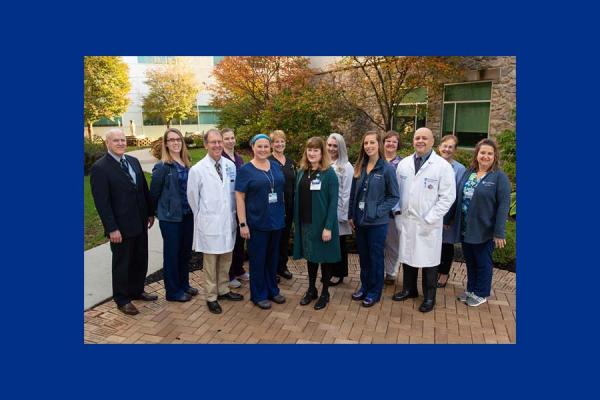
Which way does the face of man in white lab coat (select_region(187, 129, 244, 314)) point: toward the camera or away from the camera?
toward the camera

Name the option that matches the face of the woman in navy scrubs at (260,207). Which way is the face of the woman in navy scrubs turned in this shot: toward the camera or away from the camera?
toward the camera

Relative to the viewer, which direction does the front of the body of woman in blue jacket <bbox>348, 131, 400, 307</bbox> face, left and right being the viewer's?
facing the viewer and to the left of the viewer

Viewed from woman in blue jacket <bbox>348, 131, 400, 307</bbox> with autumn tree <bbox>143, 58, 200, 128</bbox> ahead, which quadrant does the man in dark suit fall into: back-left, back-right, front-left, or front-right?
front-left

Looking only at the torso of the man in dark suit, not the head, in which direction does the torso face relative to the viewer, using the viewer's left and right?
facing the viewer and to the right of the viewer

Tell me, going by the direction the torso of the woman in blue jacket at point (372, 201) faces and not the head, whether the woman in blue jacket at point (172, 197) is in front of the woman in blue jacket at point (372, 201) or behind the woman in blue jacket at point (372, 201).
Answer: in front

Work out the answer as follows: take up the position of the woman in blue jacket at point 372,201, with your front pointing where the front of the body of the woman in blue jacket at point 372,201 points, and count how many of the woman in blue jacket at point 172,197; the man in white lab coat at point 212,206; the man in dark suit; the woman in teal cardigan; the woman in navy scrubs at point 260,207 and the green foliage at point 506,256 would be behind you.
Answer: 1

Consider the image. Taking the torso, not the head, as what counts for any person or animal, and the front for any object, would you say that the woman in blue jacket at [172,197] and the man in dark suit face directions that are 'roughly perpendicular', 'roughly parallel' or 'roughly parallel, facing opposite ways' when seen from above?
roughly parallel

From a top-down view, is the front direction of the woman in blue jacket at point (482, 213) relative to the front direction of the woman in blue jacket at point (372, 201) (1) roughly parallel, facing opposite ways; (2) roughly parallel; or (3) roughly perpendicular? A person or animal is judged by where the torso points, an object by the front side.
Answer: roughly parallel

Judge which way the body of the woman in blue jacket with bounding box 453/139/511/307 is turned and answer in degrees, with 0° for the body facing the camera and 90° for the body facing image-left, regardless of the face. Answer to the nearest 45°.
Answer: approximately 45°

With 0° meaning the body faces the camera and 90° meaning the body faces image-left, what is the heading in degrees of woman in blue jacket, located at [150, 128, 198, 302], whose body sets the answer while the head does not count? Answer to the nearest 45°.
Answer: approximately 315°

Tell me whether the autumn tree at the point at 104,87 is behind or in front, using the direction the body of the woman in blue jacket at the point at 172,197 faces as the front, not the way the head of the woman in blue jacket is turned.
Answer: behind

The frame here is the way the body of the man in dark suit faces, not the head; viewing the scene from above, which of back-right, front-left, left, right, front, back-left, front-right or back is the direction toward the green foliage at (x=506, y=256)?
front-left

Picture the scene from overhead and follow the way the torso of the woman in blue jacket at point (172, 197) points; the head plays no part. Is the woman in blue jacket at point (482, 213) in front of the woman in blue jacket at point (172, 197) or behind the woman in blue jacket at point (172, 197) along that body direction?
in front
